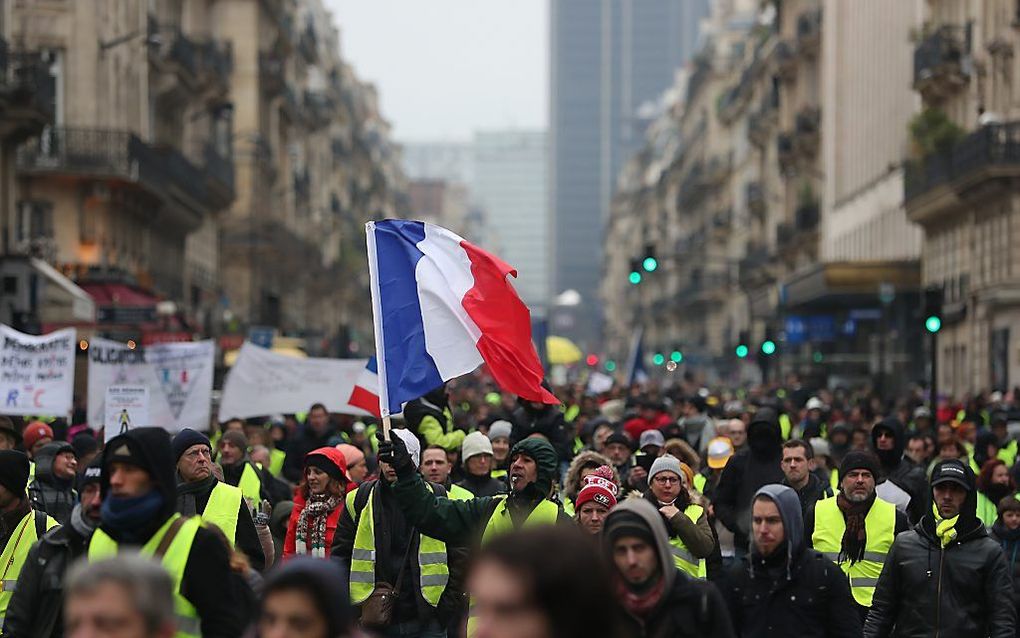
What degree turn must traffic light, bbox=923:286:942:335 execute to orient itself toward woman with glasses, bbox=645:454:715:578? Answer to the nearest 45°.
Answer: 0° — it already faces them

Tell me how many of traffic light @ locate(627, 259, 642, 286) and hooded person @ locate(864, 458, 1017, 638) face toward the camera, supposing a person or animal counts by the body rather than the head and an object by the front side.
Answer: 2

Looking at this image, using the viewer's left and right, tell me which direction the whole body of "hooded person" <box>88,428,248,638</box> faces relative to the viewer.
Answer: facing the viewer and to the left of the viewer

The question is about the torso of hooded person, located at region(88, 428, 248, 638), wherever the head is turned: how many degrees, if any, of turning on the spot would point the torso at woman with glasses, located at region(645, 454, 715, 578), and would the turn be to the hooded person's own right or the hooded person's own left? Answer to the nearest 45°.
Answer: approximately 180°

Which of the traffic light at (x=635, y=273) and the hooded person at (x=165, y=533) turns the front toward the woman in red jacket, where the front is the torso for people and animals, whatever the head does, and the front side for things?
the traffic light

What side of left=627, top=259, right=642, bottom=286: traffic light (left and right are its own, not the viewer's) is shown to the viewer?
front

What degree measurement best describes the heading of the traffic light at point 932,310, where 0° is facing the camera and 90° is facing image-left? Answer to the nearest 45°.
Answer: approximately 0°

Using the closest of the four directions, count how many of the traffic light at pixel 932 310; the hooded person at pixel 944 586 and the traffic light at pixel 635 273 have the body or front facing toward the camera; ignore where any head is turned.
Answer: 3

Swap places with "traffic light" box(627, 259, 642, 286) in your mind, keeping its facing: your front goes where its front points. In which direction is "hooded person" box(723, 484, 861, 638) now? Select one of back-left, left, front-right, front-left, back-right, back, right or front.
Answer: front

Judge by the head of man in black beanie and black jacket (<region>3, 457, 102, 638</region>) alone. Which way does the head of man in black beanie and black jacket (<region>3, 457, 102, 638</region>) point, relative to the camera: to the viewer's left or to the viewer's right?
to the viewer's right

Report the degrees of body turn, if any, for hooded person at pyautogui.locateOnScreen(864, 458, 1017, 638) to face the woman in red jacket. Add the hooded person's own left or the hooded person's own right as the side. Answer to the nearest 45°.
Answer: approximately 90° to the hooded person's own right
